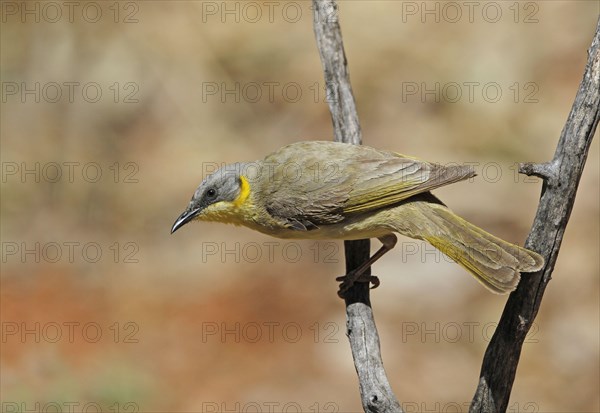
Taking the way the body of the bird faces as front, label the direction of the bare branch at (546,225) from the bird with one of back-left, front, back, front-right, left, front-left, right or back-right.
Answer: back-left

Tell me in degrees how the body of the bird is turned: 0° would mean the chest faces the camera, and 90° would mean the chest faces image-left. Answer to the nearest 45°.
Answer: approximately 90°
